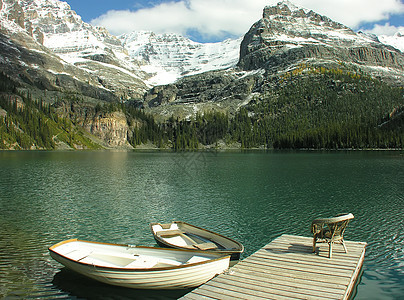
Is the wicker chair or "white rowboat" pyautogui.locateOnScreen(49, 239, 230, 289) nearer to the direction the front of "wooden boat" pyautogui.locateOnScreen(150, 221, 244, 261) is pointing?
the wicker chair

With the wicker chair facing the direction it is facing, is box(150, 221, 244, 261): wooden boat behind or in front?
in front

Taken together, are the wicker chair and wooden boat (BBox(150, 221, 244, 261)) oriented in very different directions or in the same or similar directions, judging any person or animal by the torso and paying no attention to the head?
very different directions

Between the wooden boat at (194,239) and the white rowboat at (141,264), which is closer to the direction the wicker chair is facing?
the wooden boat
